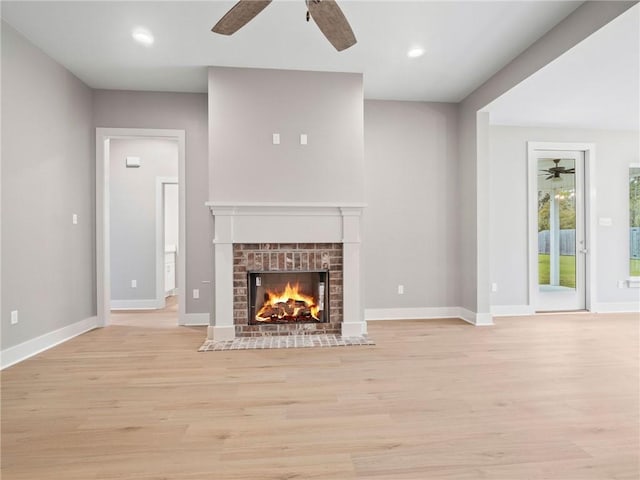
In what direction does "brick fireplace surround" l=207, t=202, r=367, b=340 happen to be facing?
toward the camera

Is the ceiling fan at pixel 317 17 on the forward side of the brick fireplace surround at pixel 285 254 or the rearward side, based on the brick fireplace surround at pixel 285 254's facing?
on the forward side

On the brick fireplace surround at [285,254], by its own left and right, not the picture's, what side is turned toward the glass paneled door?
left

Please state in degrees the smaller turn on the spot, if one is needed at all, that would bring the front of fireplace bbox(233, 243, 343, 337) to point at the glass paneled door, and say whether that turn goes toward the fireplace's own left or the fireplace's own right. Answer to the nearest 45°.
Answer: approximately 90° to the fireplace's own left
